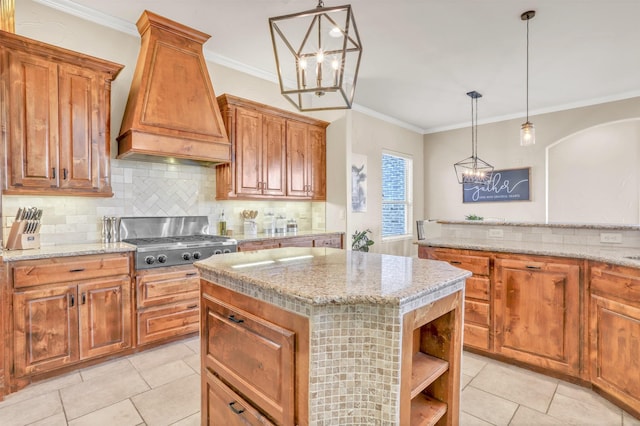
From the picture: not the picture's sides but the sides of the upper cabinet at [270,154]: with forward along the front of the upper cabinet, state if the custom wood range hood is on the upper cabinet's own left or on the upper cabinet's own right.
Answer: on the upper cabinet's own right

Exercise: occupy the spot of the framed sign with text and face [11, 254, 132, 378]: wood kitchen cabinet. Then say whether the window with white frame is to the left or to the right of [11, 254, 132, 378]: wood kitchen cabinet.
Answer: right

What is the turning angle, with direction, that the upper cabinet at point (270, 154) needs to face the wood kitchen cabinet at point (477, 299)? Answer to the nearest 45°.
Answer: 0° — it already faces it

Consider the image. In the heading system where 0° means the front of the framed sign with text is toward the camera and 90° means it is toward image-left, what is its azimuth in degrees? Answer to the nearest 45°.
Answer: approximately 0°

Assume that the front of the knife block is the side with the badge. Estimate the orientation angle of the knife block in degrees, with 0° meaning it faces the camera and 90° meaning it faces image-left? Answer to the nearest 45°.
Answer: approximately 315°

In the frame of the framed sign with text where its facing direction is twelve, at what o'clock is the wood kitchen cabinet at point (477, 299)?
The wood kitchen cabinet is roughly at 12 o'clock from the framed sign with text.

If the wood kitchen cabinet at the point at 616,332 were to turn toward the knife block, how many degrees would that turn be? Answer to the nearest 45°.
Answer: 0° — it already faces it

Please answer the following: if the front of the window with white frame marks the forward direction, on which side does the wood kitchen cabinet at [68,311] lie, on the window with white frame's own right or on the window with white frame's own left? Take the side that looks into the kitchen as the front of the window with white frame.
on the window with white frame's own right
